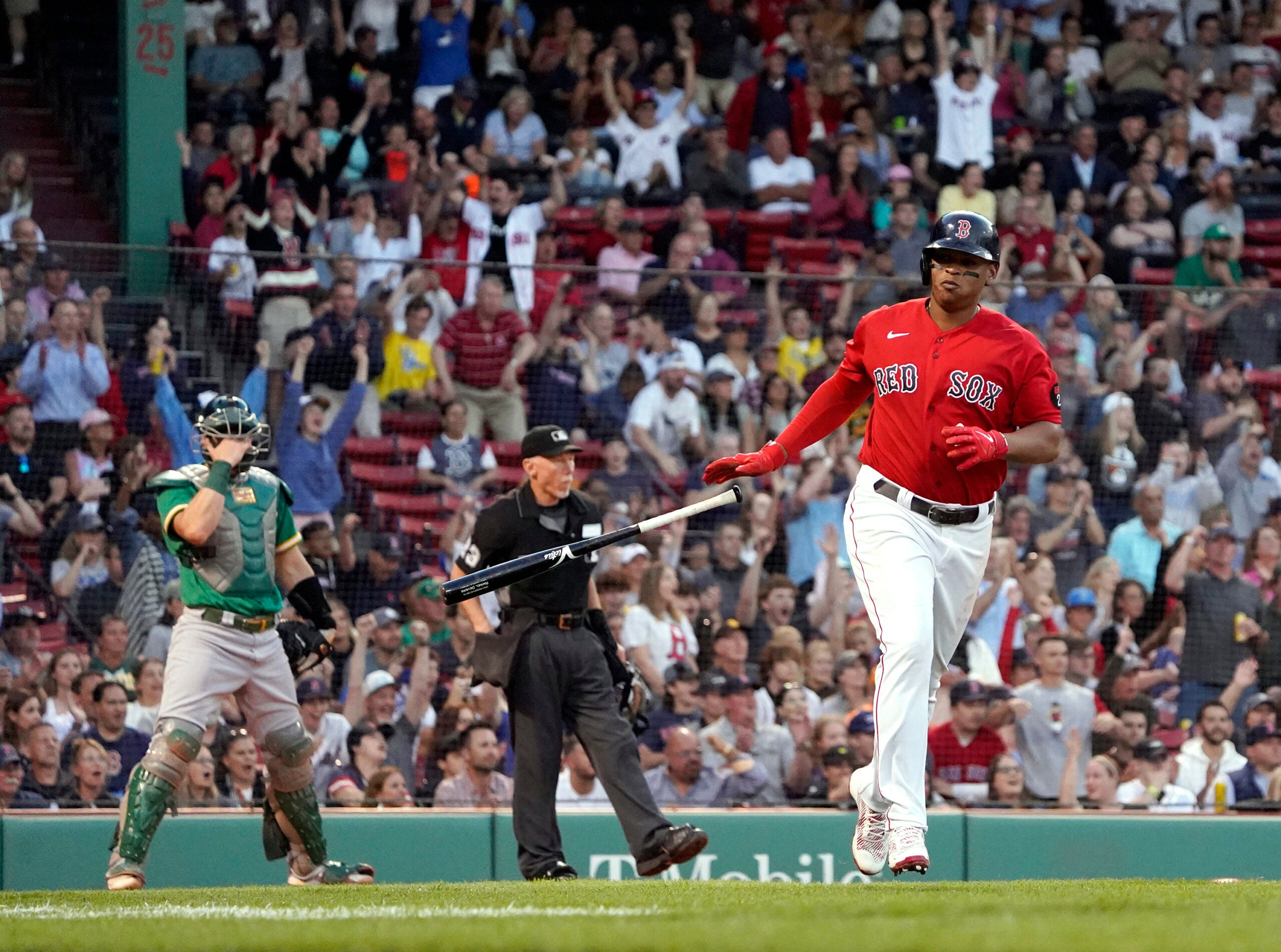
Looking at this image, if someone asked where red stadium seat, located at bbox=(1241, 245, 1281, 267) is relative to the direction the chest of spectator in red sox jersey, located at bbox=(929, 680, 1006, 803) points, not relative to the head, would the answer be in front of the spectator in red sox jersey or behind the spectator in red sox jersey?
behind

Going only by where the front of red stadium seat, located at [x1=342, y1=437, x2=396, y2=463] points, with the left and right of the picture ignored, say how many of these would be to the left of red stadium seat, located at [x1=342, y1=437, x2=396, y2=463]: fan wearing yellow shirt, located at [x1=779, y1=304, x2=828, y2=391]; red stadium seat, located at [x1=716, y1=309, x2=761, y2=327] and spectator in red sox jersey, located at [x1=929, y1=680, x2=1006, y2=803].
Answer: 3

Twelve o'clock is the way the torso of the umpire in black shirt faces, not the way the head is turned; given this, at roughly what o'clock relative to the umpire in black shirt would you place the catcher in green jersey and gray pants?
The catcher in green jersey and gray pants is roughly at 4 o'clock from the umpire in black shirt.

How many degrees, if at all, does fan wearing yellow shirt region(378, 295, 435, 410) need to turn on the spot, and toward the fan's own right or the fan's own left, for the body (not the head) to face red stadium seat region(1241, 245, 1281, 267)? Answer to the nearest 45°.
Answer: approximately 90° to the fan's own left

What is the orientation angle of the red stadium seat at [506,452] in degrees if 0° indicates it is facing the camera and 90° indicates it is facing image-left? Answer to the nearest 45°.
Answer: approximately 0°

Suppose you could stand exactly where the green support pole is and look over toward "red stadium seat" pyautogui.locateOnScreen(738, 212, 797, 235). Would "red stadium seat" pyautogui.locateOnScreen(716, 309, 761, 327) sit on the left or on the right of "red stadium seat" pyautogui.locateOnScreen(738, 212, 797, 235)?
right

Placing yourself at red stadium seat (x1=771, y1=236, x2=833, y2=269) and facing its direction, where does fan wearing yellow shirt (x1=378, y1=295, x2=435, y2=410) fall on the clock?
The fan wearing yellow shirt is roughly at 1 o'clock from the red stadium seat.

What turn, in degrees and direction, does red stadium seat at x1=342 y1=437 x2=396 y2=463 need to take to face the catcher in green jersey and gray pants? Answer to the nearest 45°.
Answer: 0° — it already faces them

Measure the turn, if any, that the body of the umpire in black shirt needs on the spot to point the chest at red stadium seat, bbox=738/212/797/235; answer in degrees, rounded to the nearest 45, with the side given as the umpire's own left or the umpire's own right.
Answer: approximately 135° to the umpire's own left

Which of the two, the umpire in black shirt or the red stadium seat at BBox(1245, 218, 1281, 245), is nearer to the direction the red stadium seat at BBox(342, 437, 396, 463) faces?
the umpire in black shirt
